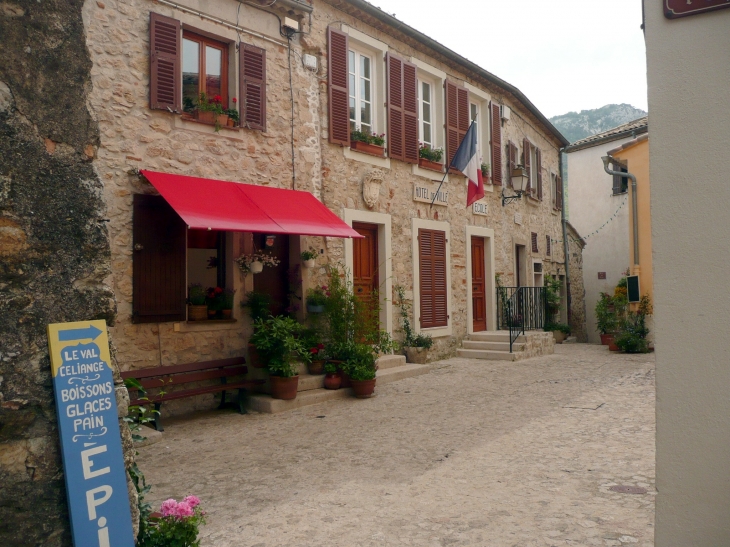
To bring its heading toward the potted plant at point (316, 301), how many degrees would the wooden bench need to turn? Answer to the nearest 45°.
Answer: approximately 90° to its left

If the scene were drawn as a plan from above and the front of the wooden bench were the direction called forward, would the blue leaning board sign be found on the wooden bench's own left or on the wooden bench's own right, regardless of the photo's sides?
on the wooden bench's own right

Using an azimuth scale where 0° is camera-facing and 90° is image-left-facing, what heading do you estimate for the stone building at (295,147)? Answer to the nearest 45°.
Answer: approximately 315°

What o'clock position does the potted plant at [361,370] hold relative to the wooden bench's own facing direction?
The potted plant is roughly at 10 o'clock from the wooden bench.
